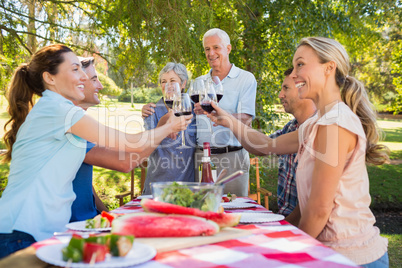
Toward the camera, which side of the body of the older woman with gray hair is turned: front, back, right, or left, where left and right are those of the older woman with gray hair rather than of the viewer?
front

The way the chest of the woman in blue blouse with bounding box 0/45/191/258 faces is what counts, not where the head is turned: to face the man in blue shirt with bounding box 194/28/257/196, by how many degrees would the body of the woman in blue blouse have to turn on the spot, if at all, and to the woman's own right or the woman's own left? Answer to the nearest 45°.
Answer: approximately 45° to the woman's own left

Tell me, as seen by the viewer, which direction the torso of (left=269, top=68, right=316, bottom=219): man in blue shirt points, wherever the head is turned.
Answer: to the viewer's left

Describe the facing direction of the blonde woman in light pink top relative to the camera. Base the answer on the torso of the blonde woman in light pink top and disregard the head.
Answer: to the viewer's left

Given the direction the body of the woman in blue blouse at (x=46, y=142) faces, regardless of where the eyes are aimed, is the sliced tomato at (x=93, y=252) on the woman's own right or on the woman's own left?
on the woman's own right

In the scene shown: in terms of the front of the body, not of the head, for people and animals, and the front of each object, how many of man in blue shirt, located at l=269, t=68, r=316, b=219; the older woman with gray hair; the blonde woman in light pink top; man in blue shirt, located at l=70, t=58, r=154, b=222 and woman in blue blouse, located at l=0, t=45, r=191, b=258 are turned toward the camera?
1

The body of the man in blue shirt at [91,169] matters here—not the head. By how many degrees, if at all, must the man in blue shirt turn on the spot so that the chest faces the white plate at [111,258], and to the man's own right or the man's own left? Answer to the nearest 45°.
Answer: approximately 90° to the man's own right

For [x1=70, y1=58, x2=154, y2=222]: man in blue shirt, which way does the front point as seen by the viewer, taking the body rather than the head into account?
to the viewer's right

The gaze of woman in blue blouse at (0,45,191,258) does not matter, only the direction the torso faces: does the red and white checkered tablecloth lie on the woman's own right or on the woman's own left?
on the woman's own right

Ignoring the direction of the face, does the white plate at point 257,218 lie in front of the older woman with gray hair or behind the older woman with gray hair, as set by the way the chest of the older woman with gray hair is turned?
in front

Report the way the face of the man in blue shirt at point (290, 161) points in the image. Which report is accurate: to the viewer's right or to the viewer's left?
to the viewer's left

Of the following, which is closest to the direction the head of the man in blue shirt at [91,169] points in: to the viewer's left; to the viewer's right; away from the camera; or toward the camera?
to the viewer's right

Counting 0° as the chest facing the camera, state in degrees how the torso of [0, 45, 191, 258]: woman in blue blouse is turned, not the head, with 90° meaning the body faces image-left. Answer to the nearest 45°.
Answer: approximately 270°

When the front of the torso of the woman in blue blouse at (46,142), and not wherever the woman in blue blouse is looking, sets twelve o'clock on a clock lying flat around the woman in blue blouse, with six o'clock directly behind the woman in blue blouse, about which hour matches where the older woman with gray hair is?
The older woman with gray hair is roughly at 10 o'clock from the woman in blue blouse.

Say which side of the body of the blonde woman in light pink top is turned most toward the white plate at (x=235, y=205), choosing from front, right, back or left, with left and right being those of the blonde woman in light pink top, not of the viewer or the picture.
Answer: front

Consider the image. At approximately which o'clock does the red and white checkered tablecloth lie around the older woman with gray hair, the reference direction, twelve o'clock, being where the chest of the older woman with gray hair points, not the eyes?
The red and white checkered tablecloth is roughly at 12 o'clock from the older woman with gray hair.

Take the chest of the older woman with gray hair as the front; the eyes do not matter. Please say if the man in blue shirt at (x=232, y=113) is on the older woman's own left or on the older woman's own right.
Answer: on the older woman's own left

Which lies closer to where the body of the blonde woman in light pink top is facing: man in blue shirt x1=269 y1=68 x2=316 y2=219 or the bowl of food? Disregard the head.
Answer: the bowl of food
